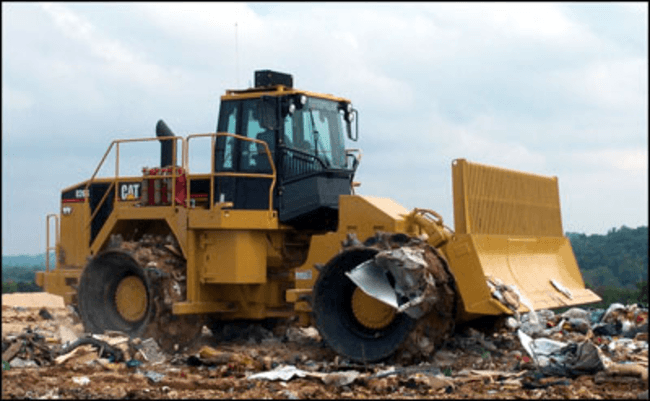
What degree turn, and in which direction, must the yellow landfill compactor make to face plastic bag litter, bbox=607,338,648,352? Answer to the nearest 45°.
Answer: approximately 45° to its left

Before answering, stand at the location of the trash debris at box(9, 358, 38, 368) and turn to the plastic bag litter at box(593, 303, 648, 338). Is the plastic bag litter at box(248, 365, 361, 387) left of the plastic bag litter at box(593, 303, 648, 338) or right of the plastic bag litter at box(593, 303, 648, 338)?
right

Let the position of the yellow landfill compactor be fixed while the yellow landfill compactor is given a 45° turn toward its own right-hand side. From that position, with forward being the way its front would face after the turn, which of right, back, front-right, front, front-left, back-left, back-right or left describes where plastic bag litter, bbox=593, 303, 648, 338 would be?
left

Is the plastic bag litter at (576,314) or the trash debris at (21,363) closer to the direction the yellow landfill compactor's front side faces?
the plastic bag litter

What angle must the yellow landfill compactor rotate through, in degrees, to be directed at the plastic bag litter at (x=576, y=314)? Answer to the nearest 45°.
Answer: approximately 45° to its left

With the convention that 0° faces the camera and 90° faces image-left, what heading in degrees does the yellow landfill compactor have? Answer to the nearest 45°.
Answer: approximately 315°
